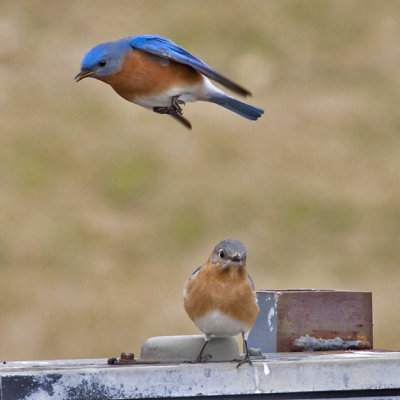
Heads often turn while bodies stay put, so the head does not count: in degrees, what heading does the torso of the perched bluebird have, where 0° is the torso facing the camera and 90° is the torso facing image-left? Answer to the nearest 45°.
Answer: approximately 0°

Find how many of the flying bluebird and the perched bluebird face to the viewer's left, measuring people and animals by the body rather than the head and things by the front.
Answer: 1

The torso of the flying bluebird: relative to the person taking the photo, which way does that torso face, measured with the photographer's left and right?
facing to the left of the viewer

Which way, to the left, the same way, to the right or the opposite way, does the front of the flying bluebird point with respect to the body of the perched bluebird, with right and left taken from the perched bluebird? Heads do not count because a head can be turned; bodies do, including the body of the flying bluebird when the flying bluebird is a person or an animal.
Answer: to the right
